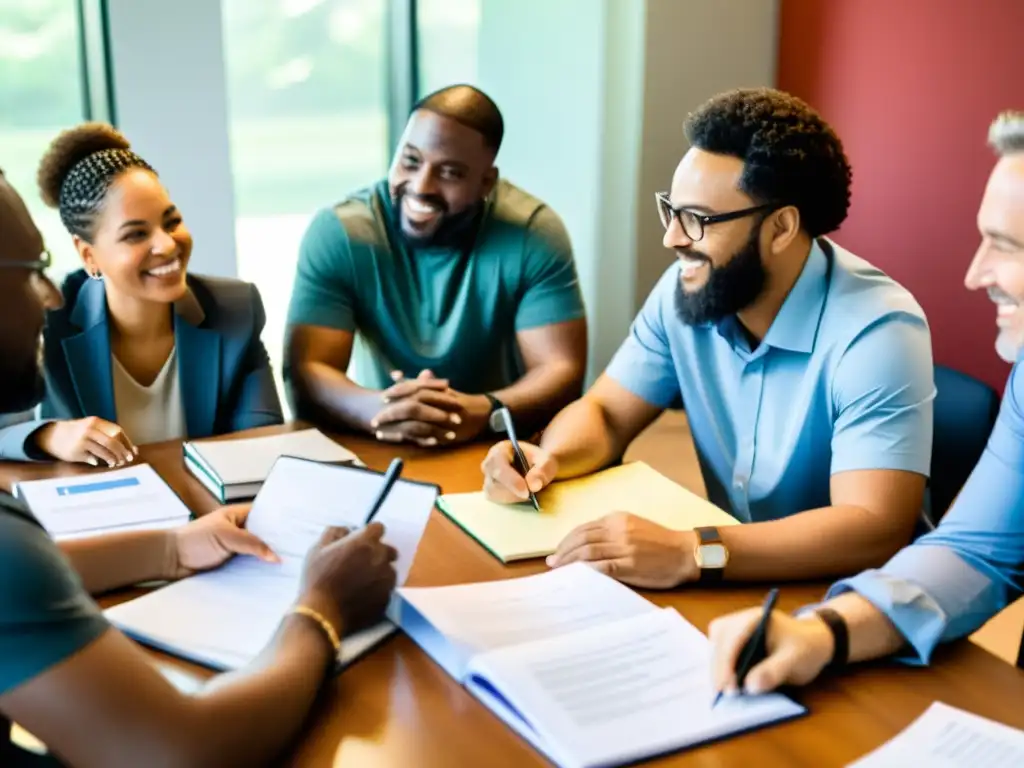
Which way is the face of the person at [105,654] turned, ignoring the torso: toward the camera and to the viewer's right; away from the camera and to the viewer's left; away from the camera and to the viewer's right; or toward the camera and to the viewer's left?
away from the camera and to the viewer's right

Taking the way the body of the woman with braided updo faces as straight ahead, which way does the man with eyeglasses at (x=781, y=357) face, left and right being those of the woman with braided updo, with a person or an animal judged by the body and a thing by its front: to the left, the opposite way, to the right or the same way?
to the right

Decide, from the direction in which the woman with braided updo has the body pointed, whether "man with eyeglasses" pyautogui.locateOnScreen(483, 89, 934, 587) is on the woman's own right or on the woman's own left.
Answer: on the woman's own left

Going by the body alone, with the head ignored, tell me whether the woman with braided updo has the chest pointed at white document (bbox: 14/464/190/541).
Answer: yes

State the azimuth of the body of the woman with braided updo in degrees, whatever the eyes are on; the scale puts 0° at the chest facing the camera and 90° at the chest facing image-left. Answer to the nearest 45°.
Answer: approximately 0°

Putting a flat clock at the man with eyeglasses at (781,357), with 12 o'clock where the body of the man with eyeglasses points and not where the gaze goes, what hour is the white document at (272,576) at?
The white document is roughly at 12 o'clock from the man with eyeglasses.

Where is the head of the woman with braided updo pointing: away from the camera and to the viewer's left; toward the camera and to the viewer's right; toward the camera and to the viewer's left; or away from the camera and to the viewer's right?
toward the camera and to the viewer's right
